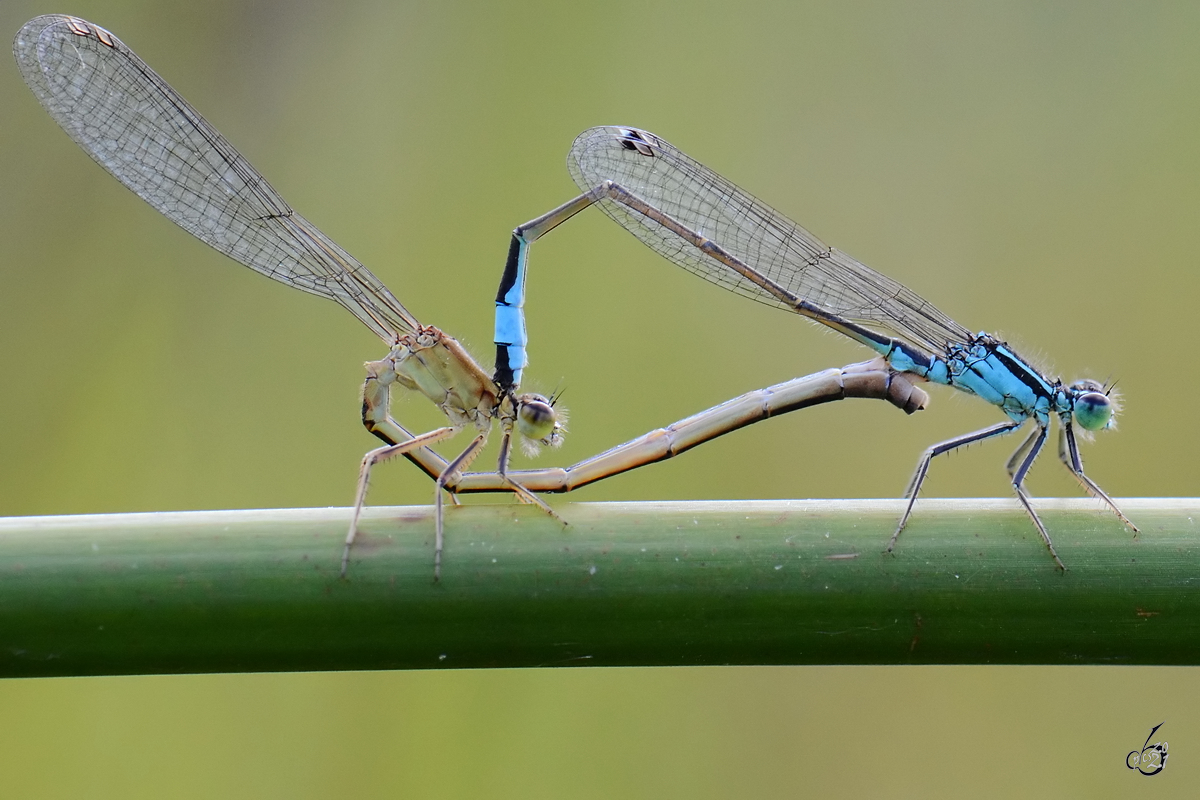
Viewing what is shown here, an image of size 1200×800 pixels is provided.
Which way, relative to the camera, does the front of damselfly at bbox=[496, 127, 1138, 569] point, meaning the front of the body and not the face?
to the viewer's right

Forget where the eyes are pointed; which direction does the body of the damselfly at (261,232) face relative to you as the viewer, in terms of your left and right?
facing to the right of the viewer

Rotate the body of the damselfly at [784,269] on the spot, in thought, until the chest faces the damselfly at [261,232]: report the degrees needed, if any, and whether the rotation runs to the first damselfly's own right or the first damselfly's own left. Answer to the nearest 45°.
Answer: approximately 135° to the first damselfly's own right

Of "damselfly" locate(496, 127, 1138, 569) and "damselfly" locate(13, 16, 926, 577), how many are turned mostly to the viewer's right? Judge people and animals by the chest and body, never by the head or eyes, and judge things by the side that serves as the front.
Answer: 2

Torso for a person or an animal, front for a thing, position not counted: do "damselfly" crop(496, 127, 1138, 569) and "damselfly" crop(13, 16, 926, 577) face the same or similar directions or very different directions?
same or similar directions
